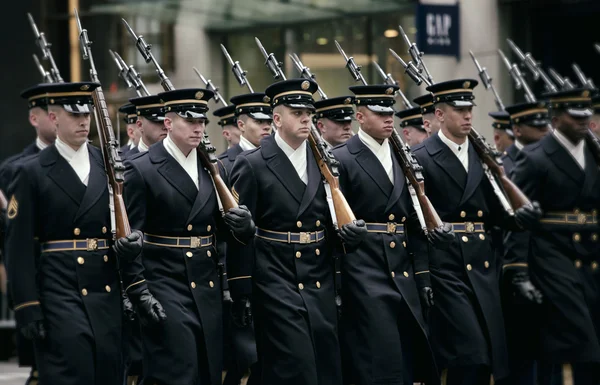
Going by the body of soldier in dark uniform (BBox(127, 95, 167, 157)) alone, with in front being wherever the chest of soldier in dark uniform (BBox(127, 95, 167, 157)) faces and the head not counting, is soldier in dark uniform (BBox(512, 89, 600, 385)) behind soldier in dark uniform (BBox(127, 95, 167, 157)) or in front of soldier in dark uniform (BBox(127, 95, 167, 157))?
in front

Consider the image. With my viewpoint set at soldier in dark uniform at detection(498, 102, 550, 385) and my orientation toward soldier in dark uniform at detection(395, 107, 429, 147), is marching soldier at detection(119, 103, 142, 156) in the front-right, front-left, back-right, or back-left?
front-left

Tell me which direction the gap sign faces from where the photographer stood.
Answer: facing the viewer

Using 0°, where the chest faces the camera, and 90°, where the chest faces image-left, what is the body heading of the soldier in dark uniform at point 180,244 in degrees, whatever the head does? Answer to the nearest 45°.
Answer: approximately 315°

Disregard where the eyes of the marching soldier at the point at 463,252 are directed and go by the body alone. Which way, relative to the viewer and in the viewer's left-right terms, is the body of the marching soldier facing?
facing the viewer and to the right of the viewer

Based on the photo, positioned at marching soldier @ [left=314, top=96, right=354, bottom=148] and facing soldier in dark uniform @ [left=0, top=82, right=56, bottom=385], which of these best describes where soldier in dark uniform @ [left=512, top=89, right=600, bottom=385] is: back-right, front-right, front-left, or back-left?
back-left
